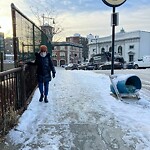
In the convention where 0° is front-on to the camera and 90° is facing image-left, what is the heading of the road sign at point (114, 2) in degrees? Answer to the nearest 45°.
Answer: approximately 0°

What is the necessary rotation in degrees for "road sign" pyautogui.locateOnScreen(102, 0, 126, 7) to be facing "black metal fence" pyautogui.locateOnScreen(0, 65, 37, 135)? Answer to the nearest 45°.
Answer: approximately 45° to its right

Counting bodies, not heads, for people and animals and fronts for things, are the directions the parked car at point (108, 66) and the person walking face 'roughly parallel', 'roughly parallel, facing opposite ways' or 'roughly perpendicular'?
roughly perpendicular

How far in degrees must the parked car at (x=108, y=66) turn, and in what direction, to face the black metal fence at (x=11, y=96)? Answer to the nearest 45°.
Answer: approximately 90° to its left

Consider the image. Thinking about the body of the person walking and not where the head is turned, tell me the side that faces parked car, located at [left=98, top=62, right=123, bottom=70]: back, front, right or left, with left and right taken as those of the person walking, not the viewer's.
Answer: back
